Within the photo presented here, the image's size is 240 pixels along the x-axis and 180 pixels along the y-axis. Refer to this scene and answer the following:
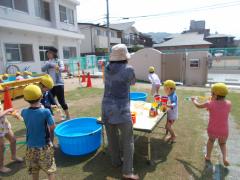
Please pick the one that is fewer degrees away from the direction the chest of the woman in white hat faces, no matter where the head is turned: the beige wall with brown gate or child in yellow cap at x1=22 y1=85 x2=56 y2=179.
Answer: the beige wall with brown gate

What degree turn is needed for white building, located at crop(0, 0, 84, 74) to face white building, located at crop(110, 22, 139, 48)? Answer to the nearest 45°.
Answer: approximately 90° to its left

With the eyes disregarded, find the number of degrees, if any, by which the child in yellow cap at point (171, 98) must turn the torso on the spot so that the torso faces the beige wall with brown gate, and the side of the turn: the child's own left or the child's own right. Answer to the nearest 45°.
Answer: approximately 90° to the child's own right

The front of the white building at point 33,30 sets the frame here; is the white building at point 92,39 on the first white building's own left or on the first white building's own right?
on the first white building's own left

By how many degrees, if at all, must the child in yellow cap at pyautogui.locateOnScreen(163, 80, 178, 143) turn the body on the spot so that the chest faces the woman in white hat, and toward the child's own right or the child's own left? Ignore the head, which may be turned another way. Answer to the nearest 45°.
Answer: approximately 45° to the child's own left

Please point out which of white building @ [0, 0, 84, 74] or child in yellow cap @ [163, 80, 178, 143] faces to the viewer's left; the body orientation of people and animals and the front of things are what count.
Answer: the child in yellow cap

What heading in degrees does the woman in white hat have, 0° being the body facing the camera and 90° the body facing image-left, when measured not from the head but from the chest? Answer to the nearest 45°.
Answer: approximately 225°

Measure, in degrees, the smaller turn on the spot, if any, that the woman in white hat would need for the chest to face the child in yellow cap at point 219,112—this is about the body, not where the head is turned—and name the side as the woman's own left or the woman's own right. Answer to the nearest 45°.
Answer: approximately 45° to the woman's own right

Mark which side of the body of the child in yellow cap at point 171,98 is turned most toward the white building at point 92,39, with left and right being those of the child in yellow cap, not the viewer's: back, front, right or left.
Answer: right

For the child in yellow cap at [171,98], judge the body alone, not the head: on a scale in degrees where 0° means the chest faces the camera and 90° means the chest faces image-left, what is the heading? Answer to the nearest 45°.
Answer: approximately 90°

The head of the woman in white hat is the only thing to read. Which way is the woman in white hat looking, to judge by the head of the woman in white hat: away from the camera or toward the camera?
away from the camera
